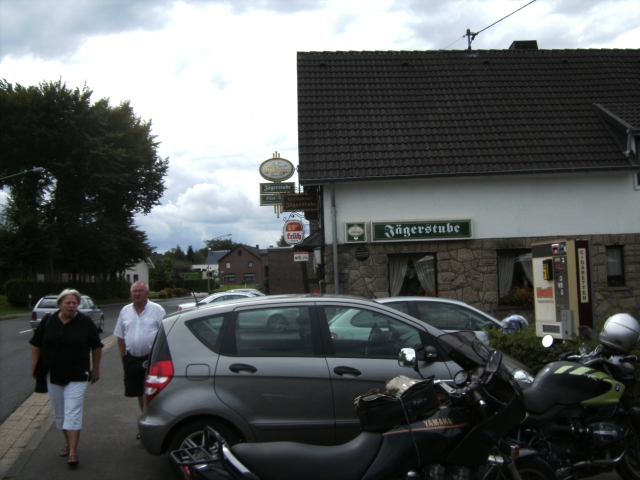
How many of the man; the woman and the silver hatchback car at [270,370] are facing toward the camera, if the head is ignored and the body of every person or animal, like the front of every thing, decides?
2

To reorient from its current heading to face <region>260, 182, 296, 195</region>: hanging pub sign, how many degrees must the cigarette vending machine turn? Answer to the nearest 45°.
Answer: approximately 90° to its right

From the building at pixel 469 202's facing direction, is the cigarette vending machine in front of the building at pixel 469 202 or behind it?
in front

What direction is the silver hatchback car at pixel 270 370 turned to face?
to the viewer's right

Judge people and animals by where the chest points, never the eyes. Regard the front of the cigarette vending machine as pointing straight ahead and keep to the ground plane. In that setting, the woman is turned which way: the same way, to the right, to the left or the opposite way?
to the left

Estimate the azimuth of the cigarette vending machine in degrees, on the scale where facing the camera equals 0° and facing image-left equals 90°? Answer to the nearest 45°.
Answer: approximately 45°

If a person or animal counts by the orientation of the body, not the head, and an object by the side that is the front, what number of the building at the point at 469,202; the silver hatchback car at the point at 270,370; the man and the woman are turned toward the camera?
3

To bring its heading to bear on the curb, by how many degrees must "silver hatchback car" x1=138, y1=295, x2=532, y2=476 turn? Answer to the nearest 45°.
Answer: approximately 135° to its left

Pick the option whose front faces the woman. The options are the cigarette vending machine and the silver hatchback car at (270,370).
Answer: the cigarette vending machine

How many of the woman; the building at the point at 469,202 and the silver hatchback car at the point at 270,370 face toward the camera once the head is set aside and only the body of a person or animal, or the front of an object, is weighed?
2
